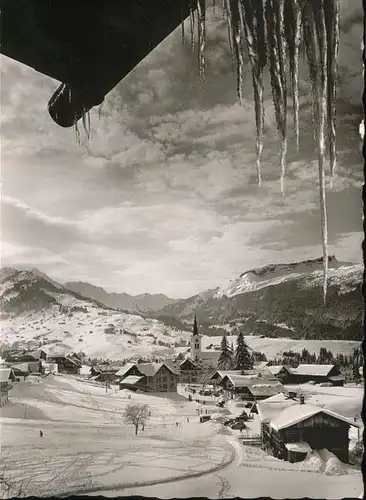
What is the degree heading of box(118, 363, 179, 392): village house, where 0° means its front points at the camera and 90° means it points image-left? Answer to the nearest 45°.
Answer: approximately 315°

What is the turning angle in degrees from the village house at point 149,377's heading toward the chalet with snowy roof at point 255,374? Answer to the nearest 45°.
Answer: approximately 45° to its left

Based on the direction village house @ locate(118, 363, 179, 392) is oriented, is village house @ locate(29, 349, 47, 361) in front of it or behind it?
behind

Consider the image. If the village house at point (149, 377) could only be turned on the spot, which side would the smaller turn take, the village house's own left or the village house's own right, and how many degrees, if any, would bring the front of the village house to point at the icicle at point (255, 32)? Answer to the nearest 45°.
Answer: approximately 45° to the village house's own right

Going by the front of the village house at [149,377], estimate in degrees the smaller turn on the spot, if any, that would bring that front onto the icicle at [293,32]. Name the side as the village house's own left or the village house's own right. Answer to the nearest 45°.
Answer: approximately 45° to the village house's own right
